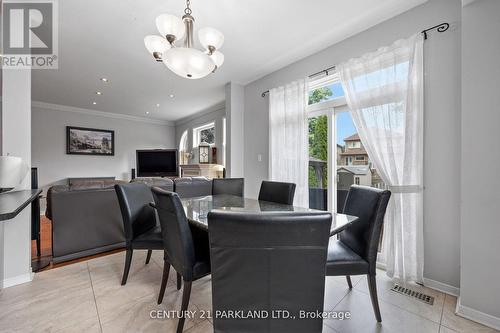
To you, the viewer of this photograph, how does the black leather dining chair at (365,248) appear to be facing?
facing the viewer and to the left of the viewer

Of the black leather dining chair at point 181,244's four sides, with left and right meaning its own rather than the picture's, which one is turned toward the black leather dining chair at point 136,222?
left

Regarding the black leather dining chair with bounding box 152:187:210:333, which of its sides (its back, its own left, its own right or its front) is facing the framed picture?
left

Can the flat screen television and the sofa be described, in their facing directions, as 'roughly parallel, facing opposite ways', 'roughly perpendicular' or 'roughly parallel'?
roughly parallel, facing opposite ways

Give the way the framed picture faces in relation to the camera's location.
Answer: facing the viewer and to the right of the viewer

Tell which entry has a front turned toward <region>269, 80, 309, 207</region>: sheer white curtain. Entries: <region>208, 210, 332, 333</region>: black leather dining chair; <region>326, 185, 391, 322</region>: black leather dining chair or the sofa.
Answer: <region>208, 210, 332, 333</region>: black leather dining chair

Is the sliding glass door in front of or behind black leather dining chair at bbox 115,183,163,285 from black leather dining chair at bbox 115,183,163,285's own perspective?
in front

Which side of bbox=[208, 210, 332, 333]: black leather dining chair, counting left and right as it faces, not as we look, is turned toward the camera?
back

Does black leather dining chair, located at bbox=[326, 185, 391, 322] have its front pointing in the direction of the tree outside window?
no

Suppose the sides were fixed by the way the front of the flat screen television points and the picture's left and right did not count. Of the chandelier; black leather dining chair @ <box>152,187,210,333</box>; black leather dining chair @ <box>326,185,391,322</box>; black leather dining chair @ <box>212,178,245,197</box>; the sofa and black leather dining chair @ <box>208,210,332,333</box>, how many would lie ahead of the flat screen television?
6

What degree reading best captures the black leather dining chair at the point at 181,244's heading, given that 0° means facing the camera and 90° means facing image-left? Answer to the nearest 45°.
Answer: approximately 225°

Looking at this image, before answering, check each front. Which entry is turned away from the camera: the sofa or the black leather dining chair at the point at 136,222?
the sofa

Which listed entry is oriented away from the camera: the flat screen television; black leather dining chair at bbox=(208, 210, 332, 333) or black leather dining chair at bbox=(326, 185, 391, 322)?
black leather dining chair at bbox=(208, 210, 332, 333)

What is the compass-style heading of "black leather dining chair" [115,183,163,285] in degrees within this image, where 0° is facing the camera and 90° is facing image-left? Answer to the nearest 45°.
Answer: approximately 315°

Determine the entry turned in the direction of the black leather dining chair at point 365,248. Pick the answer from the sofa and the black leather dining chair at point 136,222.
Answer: the black leather dining chair at point 136,222

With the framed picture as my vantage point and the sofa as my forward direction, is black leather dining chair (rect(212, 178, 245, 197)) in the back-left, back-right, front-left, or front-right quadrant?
front-left

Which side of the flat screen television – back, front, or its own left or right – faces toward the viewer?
front

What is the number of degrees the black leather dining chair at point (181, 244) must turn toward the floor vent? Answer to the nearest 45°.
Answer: approximately 45° to its right

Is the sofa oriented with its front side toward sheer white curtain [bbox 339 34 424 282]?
no

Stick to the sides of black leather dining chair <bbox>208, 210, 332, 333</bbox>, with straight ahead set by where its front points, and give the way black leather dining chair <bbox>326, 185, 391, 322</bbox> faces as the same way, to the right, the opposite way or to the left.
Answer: to the left

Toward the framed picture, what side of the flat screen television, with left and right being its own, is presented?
right

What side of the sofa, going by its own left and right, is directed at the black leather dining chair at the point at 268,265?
back
